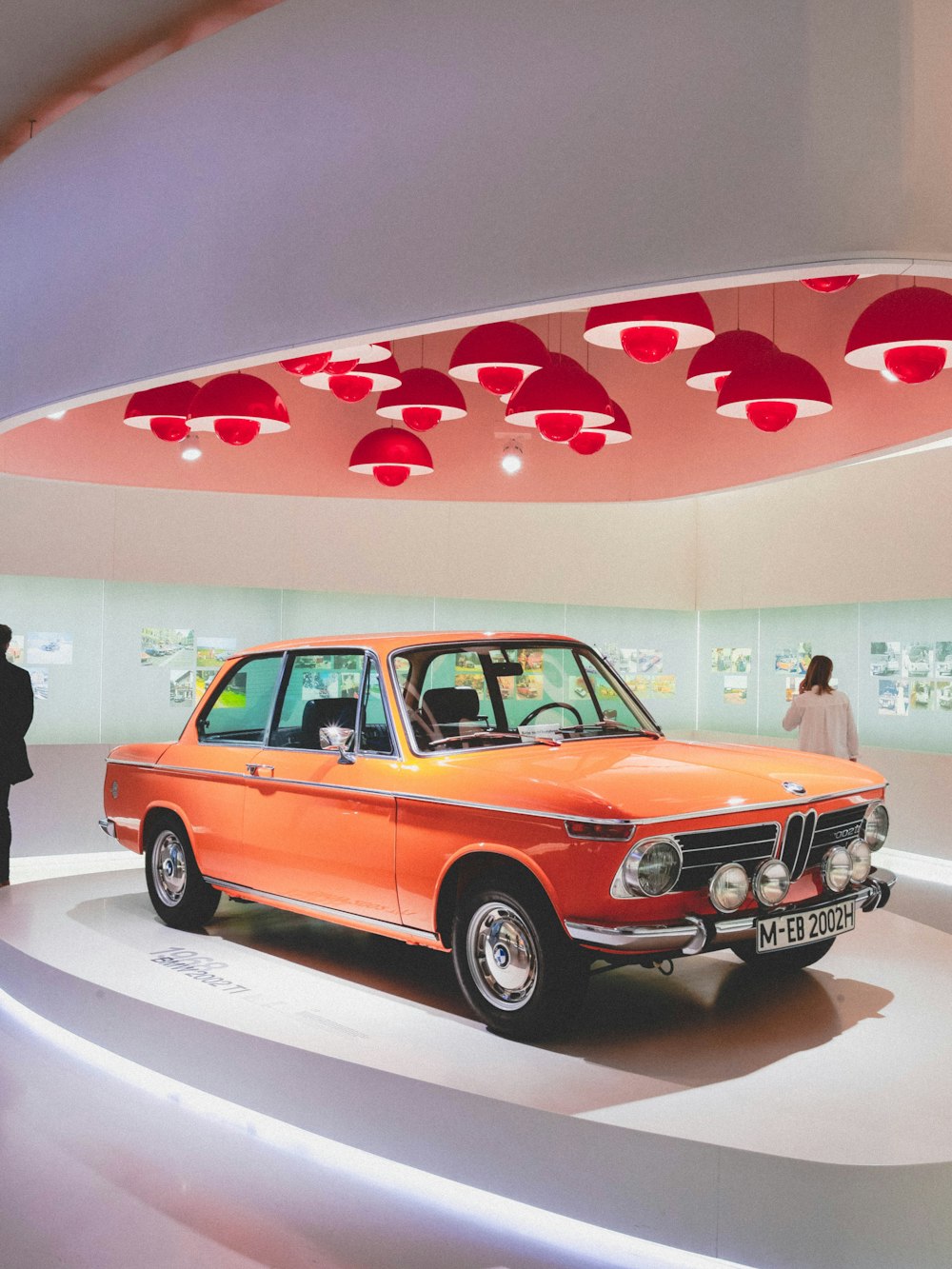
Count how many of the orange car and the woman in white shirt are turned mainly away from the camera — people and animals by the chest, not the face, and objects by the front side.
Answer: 1

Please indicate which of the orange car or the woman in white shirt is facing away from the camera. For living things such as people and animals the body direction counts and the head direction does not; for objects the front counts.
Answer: the woman in white shirt

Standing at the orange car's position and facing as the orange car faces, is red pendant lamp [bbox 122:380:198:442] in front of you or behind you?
behind

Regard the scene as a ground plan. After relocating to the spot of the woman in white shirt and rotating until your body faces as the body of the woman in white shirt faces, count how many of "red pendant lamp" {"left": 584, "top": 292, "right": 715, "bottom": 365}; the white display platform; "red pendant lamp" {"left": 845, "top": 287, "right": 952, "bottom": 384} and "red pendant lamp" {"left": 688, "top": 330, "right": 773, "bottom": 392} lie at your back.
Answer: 4

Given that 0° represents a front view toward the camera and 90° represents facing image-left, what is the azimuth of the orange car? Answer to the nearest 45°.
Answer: approximately 315°

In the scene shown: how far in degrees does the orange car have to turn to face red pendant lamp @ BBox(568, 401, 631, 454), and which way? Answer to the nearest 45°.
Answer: approximately 135° to its left

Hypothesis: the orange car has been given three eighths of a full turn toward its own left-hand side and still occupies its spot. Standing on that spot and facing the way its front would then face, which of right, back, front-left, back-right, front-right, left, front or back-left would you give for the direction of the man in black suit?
front-left

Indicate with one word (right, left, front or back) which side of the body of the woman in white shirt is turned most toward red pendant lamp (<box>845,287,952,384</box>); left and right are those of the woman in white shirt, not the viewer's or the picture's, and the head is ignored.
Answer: back

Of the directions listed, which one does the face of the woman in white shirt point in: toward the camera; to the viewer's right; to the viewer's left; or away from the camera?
away from the camera

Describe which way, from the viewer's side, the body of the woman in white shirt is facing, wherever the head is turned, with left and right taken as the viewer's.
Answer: facing away from the viewer
